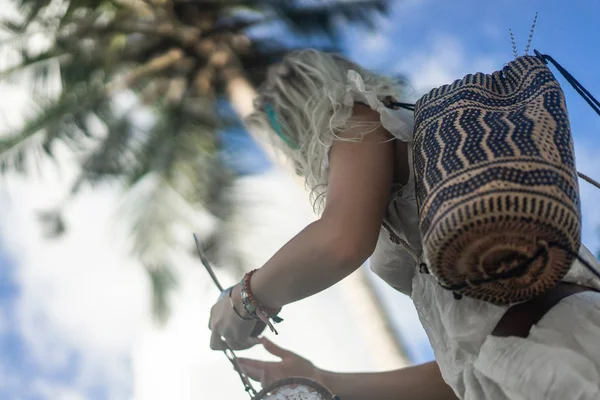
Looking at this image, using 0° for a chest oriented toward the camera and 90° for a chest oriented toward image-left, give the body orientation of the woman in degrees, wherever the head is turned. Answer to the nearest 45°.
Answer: approximately 90°

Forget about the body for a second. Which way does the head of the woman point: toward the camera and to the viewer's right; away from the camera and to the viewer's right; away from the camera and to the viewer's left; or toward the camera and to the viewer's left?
away from the camera and to the viewer's left
